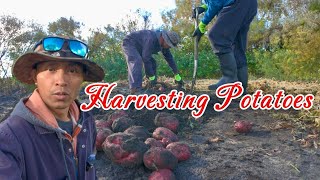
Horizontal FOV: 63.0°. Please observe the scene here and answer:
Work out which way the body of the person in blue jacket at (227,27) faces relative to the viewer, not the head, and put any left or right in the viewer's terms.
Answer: facing to the left of the viewer

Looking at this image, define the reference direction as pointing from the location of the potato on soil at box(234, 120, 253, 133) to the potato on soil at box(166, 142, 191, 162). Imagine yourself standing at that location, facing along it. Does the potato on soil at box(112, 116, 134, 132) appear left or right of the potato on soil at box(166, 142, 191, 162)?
right

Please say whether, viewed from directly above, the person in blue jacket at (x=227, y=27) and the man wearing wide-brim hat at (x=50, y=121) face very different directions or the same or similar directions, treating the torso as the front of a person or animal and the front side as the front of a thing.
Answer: very different directions

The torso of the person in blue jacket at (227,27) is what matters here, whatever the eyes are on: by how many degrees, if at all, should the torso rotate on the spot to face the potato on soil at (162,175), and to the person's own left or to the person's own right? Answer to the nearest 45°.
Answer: approximately 90° to the person's own left

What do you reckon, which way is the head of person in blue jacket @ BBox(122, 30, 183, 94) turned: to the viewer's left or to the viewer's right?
to the viewer's right

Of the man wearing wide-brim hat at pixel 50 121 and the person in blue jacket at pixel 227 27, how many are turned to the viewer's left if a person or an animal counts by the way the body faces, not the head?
1

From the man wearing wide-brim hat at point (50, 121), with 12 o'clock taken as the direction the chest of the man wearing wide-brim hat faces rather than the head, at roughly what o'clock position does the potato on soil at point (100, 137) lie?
The potato on soil is roughly at 8 o'clock from the man wearing wide-brim hat.

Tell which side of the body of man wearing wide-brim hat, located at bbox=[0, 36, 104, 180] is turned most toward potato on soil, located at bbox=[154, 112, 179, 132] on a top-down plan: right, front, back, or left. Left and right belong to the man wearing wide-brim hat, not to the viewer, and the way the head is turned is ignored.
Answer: left

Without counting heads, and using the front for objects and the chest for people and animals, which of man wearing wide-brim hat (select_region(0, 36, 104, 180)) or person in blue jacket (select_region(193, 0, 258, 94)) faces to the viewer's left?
the person in blue jacket
